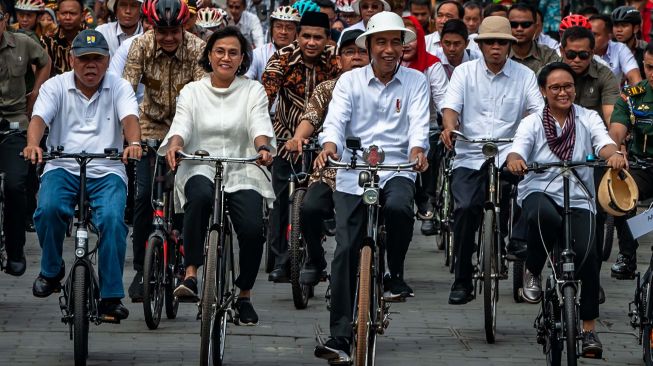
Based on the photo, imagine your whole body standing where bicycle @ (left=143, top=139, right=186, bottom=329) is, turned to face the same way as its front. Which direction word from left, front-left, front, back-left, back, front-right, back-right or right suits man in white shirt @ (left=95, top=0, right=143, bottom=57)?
back

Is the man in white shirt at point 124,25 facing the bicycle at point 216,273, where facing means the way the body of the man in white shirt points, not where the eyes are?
yes

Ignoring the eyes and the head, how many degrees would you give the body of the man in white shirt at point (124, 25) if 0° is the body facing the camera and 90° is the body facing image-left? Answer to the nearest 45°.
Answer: approximately 0°

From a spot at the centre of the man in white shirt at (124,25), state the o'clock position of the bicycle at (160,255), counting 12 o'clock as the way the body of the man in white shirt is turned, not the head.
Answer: The bicycle is roughly at 12 o'clock from the man in white shirt.
